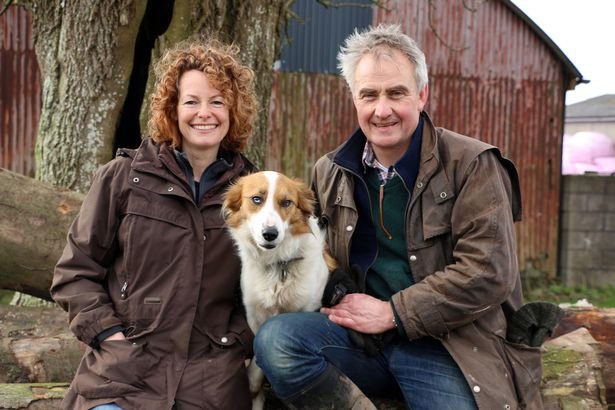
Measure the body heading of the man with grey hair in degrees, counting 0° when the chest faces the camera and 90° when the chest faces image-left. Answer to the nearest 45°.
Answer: approximately 45°

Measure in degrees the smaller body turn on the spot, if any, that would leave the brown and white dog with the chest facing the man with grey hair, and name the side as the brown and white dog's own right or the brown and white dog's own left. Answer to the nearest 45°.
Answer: approximately 90° to the brown and white dog's own left

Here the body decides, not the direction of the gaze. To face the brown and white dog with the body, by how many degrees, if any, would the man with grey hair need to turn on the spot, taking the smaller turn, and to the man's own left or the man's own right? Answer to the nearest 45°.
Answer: approximately 45° to the man's own right

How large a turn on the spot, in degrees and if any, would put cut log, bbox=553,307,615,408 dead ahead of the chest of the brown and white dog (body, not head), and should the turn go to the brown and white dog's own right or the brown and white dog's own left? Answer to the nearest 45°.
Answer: approximately 135° to the brown and white dog's own left

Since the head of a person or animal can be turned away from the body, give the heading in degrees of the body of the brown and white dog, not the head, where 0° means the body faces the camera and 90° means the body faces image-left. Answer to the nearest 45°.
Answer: approximately 0°

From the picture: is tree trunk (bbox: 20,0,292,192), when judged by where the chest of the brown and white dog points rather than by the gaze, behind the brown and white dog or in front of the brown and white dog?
behind

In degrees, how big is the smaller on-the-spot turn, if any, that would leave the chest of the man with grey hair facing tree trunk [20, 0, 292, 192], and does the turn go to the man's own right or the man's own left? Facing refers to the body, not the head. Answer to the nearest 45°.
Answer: approximately 90° to the man's own right

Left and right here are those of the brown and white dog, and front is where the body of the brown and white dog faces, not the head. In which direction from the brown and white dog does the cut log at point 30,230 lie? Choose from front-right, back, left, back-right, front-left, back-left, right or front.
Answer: back-right

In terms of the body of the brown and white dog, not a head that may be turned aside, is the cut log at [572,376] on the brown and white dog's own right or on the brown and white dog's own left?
on the brown and white dog's own left

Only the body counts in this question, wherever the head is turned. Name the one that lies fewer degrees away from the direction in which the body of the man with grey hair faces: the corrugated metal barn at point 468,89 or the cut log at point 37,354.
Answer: the cut log
